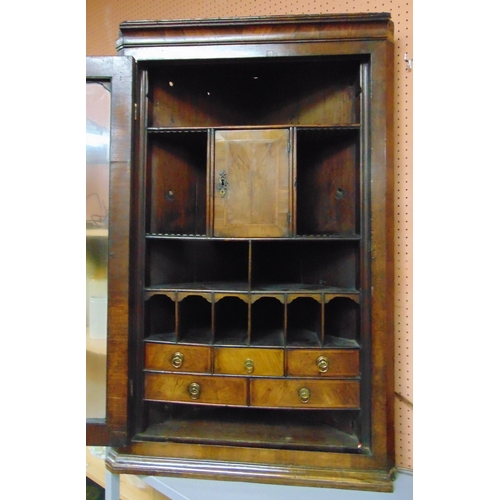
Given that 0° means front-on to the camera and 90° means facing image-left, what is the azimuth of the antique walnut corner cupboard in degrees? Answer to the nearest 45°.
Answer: approximately 0°
